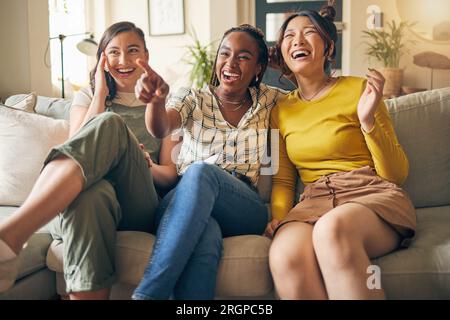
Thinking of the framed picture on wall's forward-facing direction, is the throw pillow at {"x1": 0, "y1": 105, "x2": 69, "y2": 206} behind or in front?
in front

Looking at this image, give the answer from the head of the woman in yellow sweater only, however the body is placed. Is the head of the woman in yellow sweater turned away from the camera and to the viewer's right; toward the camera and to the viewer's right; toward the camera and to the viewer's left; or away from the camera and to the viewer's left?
toward the camera and to the viewer's left

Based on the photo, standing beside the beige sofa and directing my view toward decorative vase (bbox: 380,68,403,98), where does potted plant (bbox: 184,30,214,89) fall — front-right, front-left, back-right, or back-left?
front-left

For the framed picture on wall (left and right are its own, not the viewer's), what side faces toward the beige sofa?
front

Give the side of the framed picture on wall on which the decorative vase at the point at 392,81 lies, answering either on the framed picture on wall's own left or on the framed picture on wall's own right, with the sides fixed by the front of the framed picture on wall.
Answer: on the framed picture on wall's own left

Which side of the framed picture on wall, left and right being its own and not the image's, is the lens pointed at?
front

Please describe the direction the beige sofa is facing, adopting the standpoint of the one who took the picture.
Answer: facing the viewer

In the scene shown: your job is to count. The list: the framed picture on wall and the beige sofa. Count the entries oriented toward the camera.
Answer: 2

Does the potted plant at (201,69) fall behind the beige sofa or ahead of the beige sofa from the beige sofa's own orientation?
behind

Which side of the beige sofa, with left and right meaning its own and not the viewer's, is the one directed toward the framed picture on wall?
back
